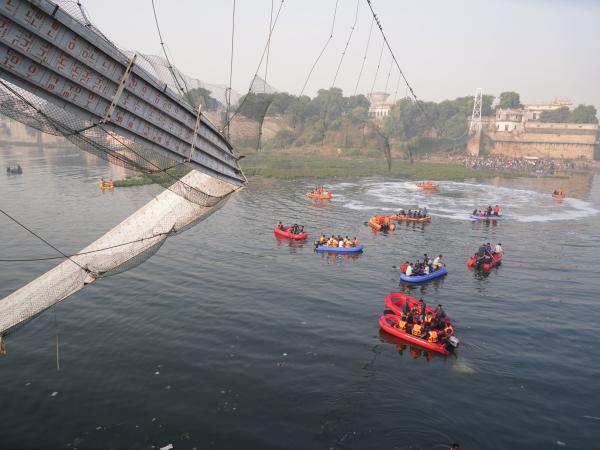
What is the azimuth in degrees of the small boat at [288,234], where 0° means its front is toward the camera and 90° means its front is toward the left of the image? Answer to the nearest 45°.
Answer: approximately 90°

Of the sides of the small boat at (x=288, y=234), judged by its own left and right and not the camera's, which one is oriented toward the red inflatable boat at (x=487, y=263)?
back

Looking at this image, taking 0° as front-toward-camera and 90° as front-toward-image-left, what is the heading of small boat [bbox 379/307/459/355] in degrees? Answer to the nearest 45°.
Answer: approximately 135°

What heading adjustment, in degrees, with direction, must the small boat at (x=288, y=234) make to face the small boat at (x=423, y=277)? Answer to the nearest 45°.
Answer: approximately 135° to its left
